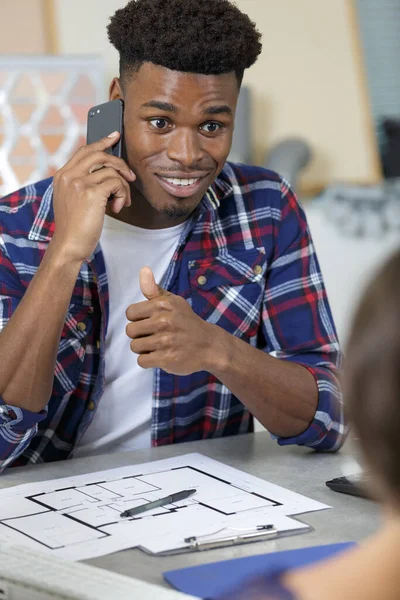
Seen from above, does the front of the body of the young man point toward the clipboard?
yes

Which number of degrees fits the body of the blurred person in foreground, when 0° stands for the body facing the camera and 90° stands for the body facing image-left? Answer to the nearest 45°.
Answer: approximately 180°

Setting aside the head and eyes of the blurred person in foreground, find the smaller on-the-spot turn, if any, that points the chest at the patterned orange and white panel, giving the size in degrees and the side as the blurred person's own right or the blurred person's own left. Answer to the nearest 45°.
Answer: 0° — they already face it

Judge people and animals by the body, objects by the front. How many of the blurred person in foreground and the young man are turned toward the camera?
1

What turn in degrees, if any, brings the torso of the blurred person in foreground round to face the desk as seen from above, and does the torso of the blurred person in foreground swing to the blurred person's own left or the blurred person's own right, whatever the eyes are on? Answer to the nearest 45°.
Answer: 0° — they already face it

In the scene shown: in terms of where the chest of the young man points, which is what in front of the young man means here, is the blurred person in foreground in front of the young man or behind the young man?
in front

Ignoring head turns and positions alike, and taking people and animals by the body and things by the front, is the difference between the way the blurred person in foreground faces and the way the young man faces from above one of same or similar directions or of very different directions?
very different directions

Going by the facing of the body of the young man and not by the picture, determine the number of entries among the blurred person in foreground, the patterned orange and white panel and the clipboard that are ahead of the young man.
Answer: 2
